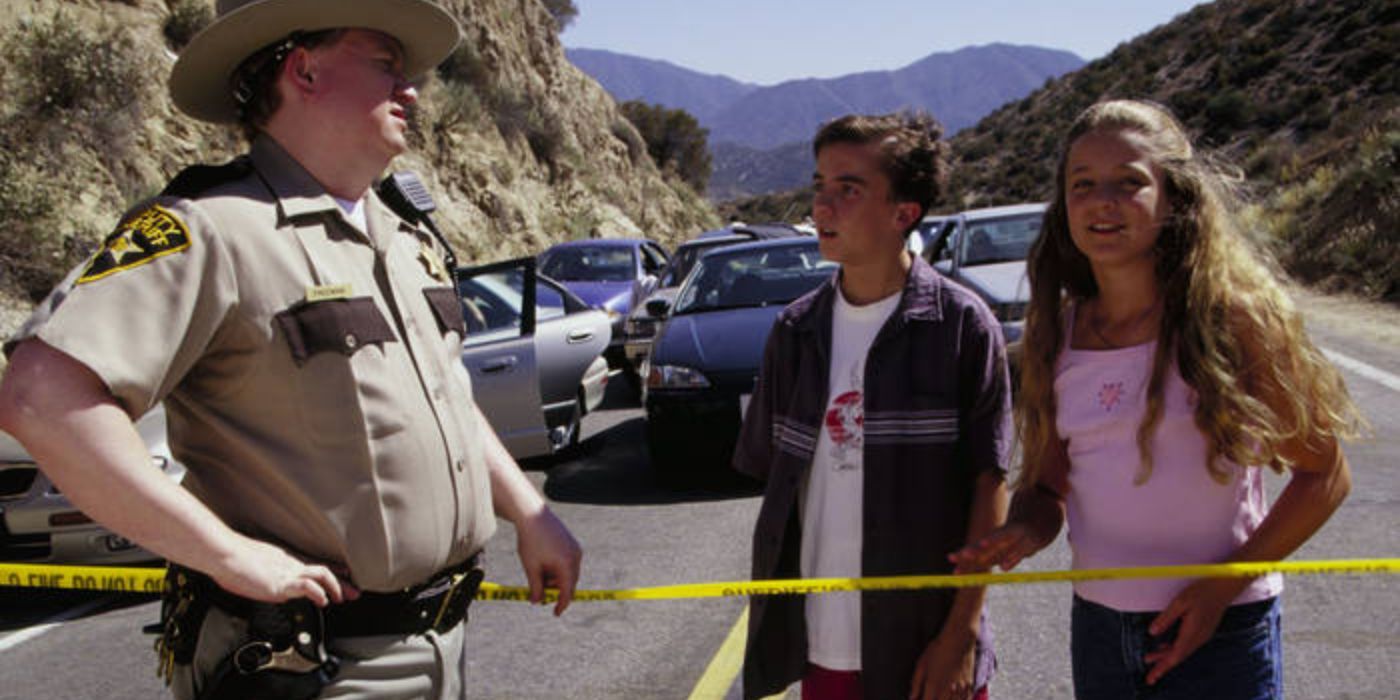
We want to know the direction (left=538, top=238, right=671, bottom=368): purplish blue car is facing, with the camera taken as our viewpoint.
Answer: facing the viewer and to the left of the viewer

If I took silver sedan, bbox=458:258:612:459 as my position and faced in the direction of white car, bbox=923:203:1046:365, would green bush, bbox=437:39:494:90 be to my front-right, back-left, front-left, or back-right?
front-left

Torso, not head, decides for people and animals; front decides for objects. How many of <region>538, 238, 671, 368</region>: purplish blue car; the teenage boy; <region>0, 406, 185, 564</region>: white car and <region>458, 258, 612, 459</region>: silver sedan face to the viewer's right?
0

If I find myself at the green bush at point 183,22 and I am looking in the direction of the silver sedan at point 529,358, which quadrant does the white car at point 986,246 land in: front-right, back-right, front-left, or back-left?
front-left

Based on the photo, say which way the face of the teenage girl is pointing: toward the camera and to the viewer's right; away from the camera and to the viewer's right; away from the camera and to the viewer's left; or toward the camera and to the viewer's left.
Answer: toward the camera and to the viewer's left

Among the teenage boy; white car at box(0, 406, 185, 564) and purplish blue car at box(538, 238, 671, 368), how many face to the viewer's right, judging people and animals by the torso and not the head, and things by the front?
0

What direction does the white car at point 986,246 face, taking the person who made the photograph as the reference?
facing the viewer and to the right of the viewer

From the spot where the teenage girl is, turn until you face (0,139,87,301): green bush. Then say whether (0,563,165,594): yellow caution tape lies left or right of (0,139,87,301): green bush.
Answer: left

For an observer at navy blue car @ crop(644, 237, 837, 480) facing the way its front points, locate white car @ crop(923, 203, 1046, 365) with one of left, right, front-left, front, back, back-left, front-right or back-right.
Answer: back-left

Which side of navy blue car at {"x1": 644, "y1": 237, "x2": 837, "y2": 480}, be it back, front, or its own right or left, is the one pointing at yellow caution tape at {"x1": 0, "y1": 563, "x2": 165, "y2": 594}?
front

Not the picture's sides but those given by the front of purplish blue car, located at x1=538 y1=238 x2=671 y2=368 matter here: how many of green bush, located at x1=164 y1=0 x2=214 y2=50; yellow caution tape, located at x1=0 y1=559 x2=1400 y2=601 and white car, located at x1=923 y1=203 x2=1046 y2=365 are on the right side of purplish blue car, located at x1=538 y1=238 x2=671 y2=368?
1

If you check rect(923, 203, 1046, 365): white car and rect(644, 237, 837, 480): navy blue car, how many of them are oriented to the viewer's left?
0
